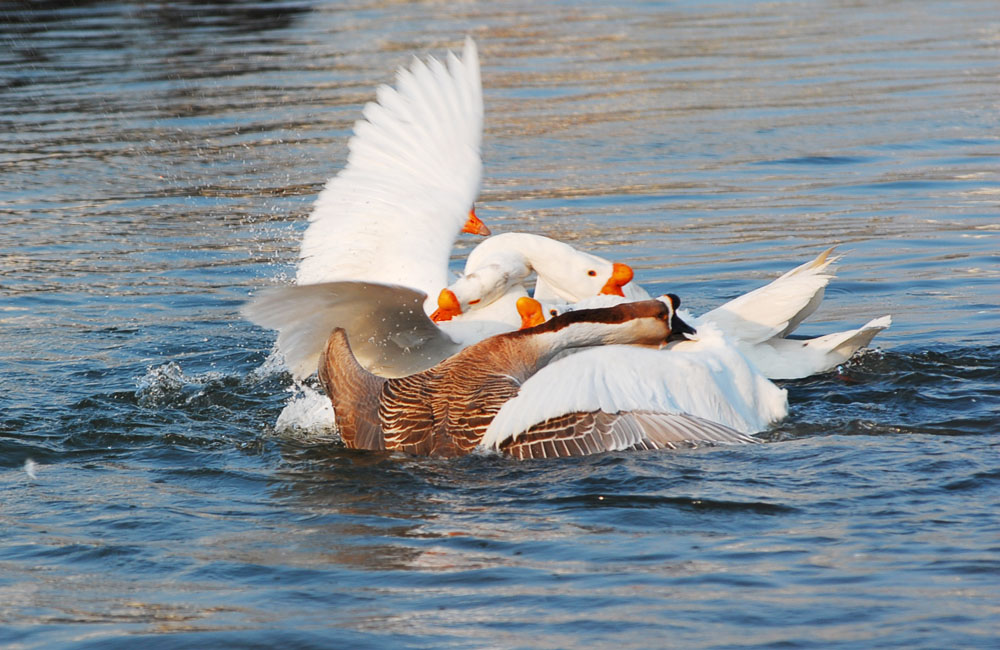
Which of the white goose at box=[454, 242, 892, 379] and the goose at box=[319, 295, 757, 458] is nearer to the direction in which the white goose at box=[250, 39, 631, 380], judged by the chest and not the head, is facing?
the white goose

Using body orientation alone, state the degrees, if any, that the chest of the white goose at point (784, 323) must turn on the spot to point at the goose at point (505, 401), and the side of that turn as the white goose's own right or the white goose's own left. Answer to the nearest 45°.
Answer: approximately 45° to the white goose's own left

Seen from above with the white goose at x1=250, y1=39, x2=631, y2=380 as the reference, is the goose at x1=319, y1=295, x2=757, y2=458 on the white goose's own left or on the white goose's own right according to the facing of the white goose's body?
on the white goose's own right

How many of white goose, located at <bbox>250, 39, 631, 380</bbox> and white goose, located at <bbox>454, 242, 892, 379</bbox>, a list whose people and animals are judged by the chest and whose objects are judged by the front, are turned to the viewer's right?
1

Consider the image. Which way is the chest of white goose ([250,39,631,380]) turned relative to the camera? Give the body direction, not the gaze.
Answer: to the viewer's right

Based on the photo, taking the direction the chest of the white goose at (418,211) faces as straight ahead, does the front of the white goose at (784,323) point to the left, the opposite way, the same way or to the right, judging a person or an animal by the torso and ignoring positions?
the opposite way

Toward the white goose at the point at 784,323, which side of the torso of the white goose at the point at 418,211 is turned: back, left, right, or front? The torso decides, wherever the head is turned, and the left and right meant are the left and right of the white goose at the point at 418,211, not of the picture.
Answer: front

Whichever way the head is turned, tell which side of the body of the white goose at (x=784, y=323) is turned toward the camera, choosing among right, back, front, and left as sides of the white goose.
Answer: left
